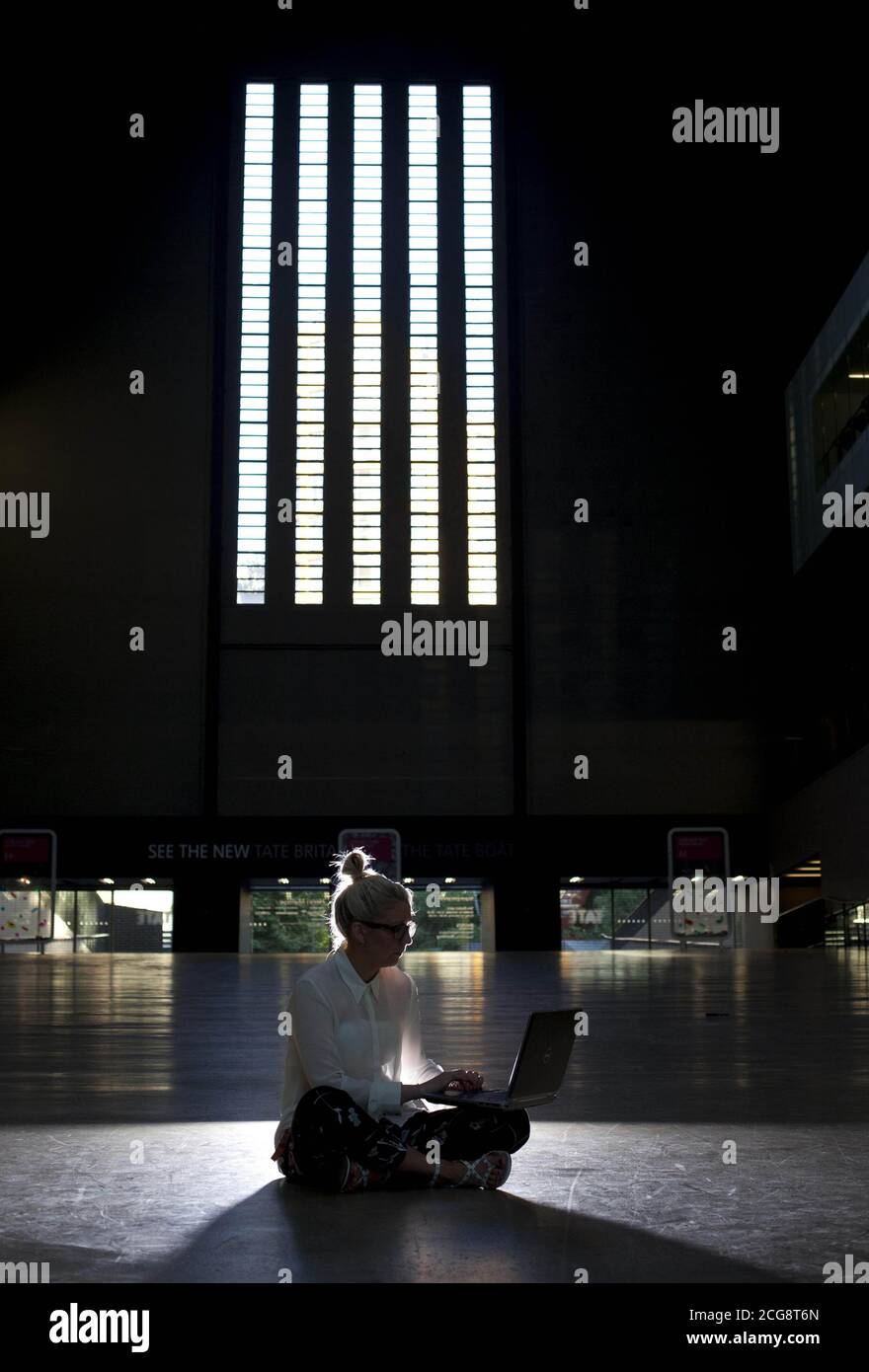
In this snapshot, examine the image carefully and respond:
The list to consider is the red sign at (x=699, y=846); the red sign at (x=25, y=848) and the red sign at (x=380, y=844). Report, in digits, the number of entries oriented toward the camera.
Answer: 3

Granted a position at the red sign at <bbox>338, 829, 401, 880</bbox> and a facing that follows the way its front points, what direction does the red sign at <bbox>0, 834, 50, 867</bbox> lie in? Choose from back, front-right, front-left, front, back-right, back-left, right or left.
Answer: right

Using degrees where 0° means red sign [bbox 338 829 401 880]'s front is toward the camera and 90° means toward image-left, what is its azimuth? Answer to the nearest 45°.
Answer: approximately 0°

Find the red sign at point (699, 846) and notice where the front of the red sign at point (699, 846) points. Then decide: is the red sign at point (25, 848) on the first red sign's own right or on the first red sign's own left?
on the first red sign's own right

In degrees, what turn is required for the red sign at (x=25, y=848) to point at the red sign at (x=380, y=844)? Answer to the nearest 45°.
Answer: approximately 90° to its left

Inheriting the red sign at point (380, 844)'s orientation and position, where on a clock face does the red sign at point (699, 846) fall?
the red sign at point (699, 846) is roughly at 9 o'clock from the red sign at point (380, 844).

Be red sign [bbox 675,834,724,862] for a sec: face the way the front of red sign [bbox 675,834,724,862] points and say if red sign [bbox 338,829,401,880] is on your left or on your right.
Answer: on your right

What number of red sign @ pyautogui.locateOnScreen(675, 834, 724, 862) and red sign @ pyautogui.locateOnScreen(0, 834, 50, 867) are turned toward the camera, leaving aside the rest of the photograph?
2
